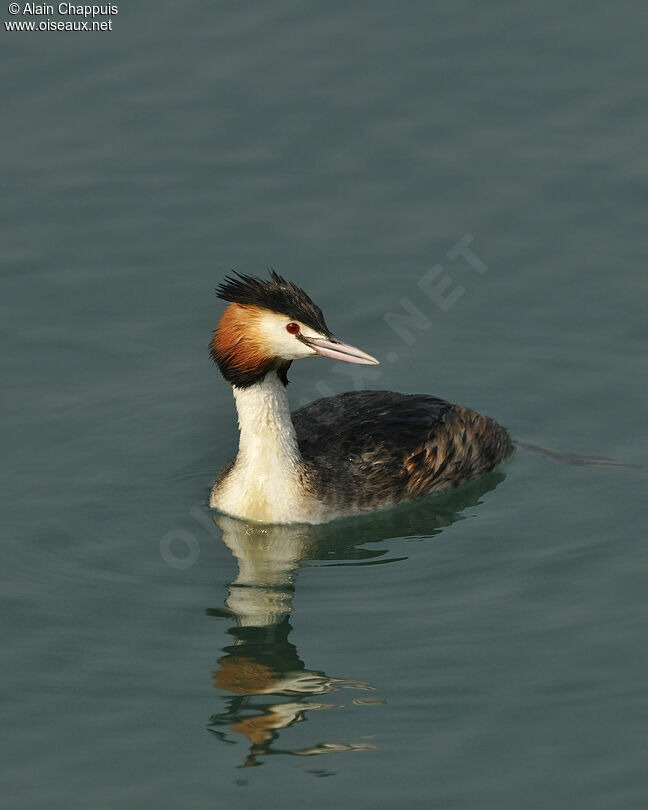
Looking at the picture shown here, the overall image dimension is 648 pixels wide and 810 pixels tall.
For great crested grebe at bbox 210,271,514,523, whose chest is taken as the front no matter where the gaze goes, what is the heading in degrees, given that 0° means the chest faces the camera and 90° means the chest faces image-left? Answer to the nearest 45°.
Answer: approximately 45°
